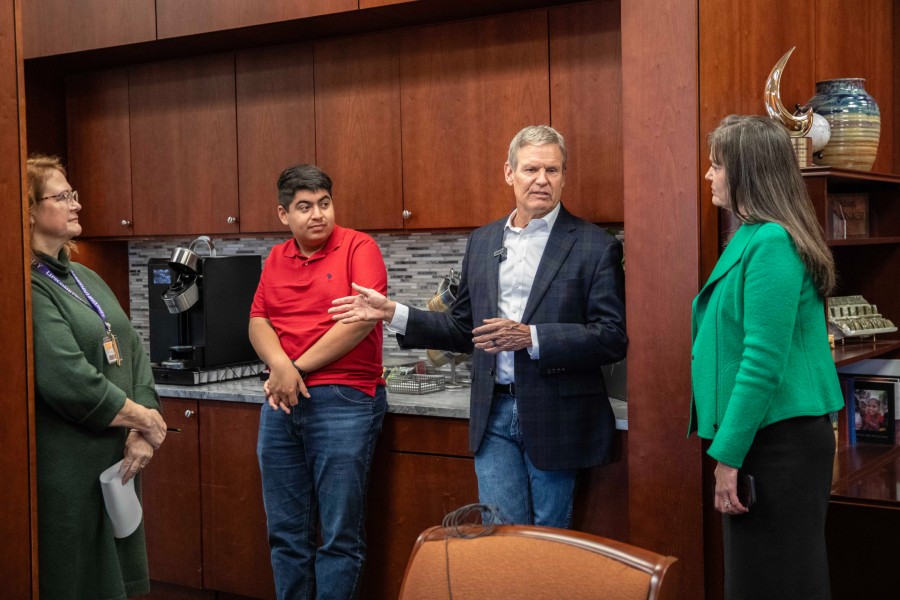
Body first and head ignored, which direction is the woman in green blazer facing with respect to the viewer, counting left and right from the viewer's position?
facing to the left of the viewer

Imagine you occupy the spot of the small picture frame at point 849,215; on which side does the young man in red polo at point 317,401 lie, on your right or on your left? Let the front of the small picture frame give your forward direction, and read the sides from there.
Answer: on your right

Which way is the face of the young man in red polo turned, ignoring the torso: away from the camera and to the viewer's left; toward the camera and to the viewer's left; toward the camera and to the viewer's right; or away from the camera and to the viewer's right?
toward the camera and to the viewer's right

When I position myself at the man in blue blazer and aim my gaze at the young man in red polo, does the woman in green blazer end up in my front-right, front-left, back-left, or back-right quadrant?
back-left

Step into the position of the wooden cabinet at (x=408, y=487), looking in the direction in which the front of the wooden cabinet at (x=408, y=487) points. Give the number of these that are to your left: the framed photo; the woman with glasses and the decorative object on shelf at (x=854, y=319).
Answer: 2

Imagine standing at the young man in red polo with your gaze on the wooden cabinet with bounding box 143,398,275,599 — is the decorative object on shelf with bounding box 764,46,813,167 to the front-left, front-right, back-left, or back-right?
back-right

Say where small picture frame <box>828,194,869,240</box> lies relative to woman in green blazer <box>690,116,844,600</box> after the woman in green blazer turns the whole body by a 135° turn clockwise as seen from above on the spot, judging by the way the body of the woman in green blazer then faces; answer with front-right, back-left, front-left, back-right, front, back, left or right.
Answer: front-left

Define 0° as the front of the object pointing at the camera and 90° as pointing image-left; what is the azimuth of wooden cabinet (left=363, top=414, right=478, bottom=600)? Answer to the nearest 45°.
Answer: approximately 0°

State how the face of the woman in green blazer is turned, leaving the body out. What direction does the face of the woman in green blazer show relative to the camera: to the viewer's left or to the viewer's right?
to the viewer's left
